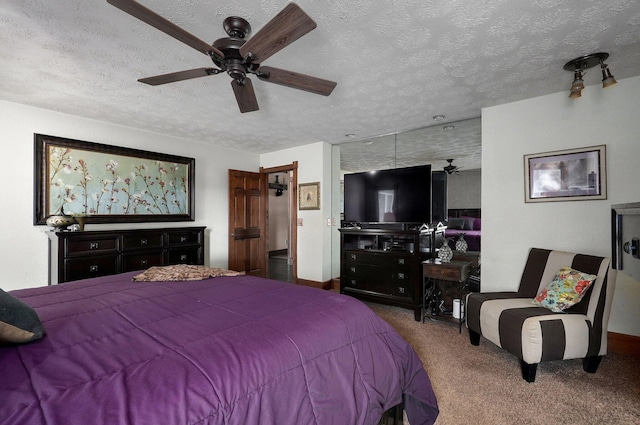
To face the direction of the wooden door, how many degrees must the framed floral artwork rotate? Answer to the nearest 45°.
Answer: approximately 45° to its left

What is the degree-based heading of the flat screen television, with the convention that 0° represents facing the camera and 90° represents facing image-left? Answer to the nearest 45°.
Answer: approximately 45°

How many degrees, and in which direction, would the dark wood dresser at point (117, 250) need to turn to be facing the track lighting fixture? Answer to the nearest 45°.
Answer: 0° — it already faces it

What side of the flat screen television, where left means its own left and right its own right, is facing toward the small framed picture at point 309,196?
right

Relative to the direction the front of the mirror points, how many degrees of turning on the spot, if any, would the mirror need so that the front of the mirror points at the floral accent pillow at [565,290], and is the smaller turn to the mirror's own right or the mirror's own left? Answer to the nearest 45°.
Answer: approximately 90° to the mirror's own left
